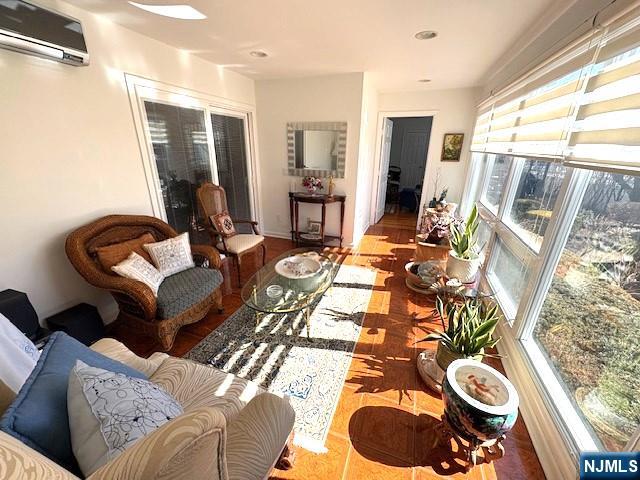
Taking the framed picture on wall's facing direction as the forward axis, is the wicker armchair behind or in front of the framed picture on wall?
in front

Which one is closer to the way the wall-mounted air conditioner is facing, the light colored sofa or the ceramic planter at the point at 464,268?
the ceramic planter

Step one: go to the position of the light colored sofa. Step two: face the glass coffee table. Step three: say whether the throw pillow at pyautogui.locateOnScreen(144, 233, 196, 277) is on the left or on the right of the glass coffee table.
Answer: left

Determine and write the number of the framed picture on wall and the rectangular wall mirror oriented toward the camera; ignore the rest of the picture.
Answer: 2

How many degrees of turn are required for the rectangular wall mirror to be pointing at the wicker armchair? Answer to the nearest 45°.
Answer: approximately 45° to its right

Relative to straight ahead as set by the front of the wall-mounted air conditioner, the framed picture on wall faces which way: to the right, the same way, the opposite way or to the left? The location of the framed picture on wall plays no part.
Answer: to the right

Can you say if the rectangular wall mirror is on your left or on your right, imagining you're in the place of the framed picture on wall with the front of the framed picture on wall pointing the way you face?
on your right

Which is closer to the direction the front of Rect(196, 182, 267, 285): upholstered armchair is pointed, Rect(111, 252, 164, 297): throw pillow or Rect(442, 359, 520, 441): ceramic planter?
the ceramic planter

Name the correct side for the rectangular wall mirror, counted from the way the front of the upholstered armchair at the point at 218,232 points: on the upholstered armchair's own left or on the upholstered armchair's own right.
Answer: on the upholstered armchair's own left

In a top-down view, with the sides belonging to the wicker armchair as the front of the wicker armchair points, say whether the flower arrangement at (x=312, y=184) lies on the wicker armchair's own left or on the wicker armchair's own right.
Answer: on the wicker armchair's own left
